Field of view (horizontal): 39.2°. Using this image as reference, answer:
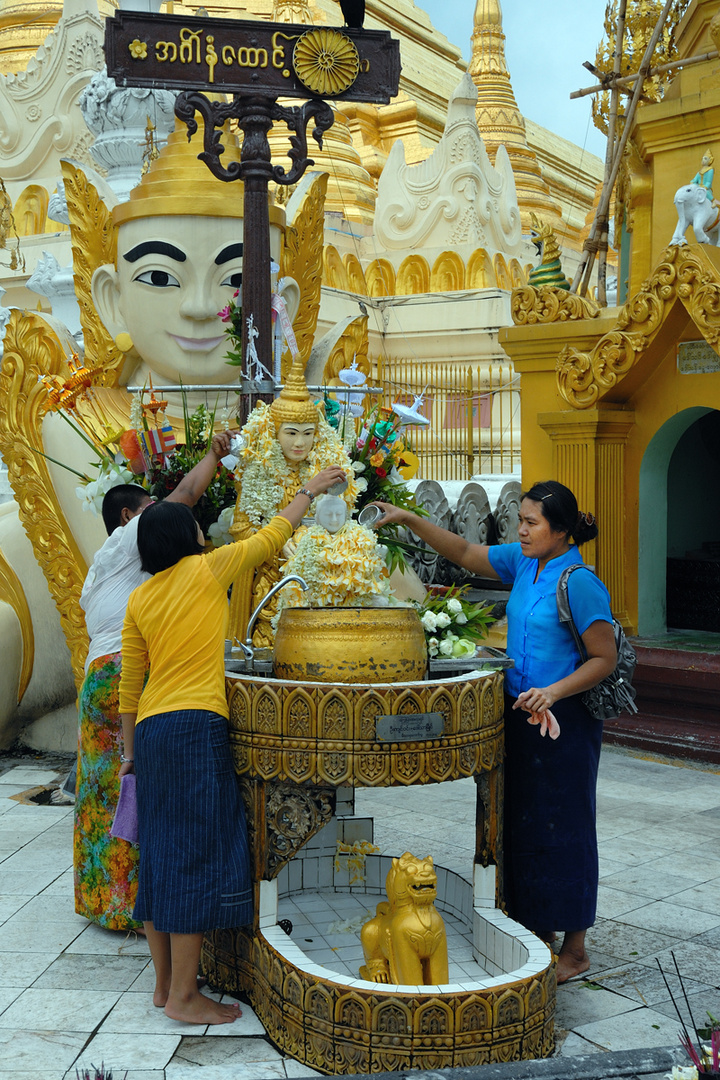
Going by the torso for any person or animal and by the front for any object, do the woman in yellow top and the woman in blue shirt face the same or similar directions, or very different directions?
very different directions

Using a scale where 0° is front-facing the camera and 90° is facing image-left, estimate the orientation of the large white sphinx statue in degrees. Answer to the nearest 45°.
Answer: approximately 315°

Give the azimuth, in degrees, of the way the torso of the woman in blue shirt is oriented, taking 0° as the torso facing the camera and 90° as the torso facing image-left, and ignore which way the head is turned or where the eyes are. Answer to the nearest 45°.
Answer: approximately 45°

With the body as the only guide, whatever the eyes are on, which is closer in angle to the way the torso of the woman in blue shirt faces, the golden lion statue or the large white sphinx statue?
the golden lion statue

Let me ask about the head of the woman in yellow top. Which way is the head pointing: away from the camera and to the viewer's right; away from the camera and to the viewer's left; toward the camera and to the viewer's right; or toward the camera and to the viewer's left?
away from the camera and to the viewer's right

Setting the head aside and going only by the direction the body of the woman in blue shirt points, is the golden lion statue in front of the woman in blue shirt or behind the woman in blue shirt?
in front

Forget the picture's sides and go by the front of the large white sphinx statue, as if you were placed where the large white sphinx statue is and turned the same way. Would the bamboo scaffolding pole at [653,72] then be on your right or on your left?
on your left

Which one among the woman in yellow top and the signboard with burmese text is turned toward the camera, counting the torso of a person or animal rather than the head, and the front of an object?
the signboard with burmese text

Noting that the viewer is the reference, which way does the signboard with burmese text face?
facing the viewer

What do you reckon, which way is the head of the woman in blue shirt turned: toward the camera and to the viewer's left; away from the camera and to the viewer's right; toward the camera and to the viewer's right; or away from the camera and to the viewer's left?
toward the camera and to the viewer's left

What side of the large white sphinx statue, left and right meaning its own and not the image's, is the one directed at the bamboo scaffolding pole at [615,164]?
left

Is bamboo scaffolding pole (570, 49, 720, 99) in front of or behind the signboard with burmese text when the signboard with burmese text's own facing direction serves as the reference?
behind

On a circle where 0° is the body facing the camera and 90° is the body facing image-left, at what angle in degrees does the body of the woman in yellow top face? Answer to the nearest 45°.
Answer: approximately 225°

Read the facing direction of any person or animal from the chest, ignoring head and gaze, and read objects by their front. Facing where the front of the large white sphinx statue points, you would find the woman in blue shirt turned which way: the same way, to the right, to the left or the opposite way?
to the right

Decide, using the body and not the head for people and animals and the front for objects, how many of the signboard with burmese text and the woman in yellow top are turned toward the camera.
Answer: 1

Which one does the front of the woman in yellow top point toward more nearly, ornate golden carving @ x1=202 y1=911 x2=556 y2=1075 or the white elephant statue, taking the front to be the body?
the white elephant statue

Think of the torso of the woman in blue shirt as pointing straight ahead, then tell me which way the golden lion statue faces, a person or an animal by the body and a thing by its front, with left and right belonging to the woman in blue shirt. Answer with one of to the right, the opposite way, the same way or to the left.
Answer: to the left
